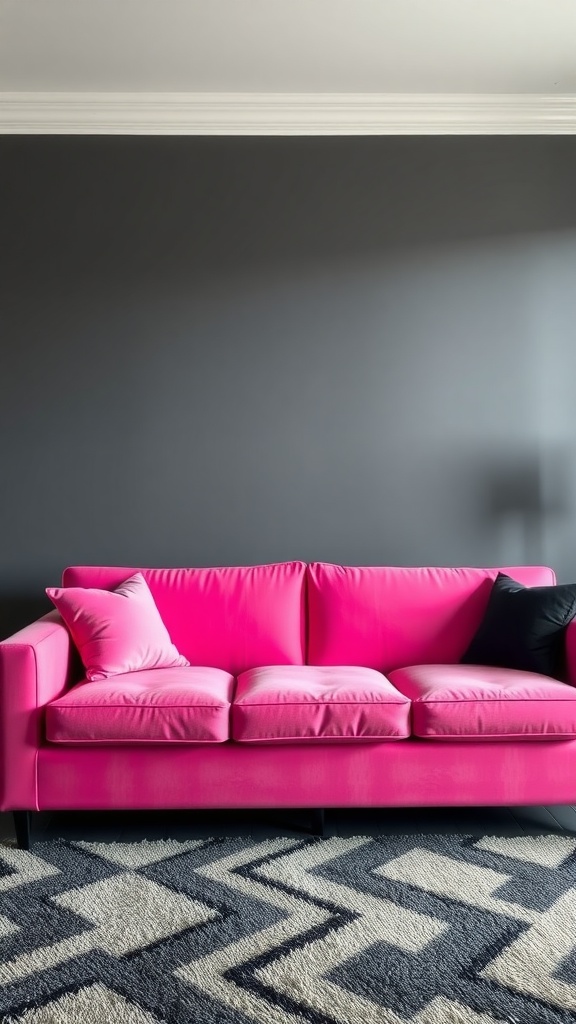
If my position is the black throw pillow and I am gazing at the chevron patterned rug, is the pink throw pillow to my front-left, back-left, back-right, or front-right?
front-right

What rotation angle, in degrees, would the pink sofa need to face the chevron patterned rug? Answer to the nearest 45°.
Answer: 0° — it already faces it

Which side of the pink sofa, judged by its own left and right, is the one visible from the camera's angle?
front
